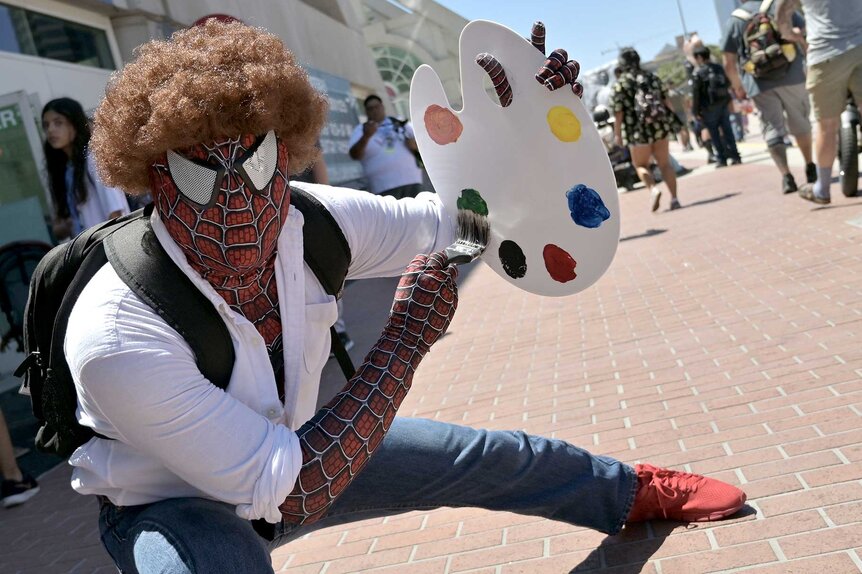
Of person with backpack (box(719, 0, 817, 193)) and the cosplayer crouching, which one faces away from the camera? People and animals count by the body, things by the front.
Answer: the person with backpack

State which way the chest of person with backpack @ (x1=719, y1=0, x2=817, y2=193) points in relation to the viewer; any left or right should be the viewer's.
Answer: facing away from the viewer

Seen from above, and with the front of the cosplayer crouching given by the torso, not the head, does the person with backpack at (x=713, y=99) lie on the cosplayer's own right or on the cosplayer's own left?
on the cosplayer's own left

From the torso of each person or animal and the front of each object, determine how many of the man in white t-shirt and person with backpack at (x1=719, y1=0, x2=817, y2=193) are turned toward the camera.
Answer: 1

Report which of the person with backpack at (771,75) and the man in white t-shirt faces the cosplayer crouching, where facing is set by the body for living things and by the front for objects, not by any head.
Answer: the man in white t-shirt

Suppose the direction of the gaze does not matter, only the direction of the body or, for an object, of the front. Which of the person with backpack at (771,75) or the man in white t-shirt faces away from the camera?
the person with backpack

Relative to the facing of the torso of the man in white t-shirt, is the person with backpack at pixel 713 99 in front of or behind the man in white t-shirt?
behind

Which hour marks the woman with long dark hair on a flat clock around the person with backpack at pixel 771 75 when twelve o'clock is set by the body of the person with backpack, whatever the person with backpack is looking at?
The woman with long dark hair is roughly at 7 o'clock from the person with backpack.

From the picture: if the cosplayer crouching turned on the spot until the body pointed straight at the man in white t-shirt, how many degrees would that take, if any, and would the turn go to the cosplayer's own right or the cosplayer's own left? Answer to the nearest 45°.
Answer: approximately 135° to the cosplayer's own left
